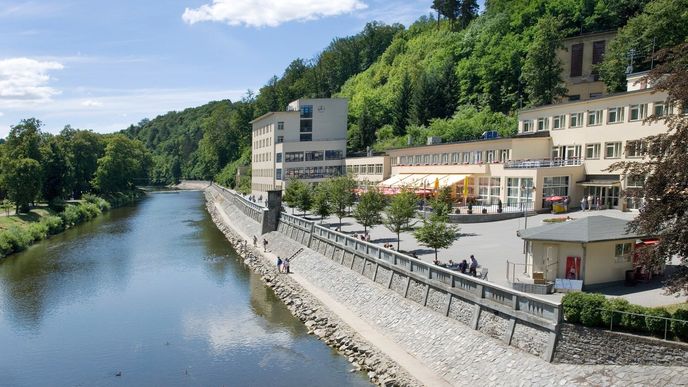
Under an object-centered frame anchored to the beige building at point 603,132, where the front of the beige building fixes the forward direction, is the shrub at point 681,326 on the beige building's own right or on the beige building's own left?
on the beige building's own left

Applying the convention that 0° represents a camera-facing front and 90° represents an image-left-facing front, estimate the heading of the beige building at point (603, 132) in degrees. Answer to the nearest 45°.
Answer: approximately 45°

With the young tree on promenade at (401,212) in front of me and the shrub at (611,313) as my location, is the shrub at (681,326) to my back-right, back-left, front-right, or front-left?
back-right

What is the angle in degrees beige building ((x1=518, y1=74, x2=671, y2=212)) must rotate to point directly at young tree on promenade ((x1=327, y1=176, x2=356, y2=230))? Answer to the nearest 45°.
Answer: approximately 45° to its right

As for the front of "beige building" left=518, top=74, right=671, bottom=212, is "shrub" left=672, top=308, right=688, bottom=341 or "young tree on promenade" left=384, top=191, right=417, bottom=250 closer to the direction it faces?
the young tree on promenade

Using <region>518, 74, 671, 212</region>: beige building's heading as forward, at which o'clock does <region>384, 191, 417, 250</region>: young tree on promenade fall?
The young tree on promenade is roughly at 12 o'clock from the beige building.

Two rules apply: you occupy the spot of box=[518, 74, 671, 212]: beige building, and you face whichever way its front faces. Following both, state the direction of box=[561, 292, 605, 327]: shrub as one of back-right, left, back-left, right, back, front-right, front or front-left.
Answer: front-left

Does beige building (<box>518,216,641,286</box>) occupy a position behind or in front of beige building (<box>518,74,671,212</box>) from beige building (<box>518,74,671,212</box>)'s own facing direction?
in front

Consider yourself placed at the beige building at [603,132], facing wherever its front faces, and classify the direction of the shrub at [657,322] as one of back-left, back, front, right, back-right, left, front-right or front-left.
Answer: front-left
